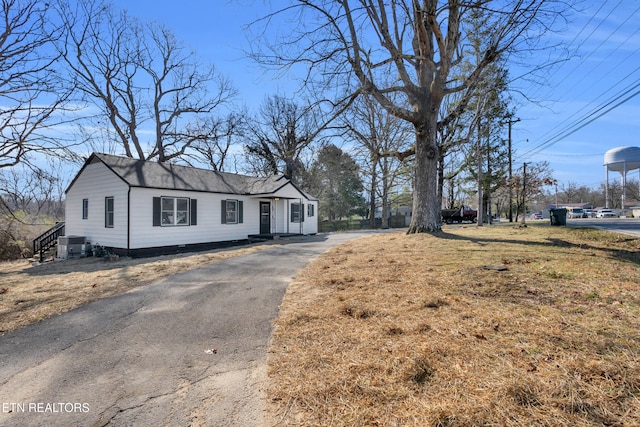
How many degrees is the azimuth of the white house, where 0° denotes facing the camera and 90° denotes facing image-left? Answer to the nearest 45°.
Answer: approximately 315°

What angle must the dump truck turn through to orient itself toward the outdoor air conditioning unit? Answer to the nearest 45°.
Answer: approximately 135° to its right

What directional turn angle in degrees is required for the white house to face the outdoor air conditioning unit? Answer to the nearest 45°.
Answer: approximately 135° to its right

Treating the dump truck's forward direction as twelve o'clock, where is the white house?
The white house is roughly at 4 o'clock from the dump truck.

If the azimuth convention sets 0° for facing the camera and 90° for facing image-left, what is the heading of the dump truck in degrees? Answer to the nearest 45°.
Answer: approximately 270°
